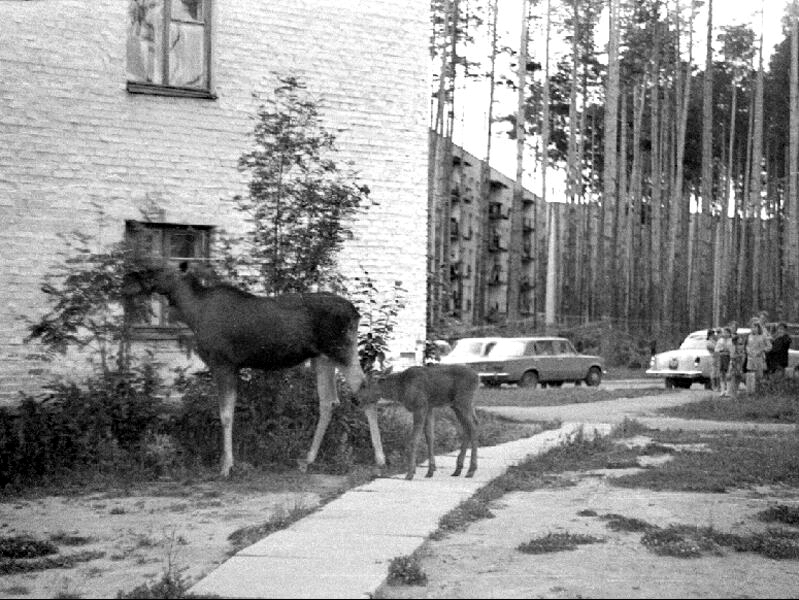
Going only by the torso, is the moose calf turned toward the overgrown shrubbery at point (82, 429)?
yes

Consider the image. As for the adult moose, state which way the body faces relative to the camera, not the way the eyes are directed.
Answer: to the viewer's left

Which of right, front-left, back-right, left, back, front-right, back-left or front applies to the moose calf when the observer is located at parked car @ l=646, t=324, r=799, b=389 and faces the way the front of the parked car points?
front-left

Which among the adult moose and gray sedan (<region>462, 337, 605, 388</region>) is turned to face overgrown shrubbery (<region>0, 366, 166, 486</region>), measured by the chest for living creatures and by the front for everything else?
the adult moose

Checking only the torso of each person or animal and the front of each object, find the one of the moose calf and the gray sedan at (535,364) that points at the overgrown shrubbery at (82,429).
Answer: the moose calf

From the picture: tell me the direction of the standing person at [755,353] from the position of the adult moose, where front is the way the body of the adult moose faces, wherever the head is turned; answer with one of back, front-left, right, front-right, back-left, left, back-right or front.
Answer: back-right

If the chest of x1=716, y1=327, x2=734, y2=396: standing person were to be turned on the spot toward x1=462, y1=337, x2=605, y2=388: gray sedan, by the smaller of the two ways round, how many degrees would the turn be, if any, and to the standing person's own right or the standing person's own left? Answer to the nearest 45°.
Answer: approximately 90° to the standing person's own right

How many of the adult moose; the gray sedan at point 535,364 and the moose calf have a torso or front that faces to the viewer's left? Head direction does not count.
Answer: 2

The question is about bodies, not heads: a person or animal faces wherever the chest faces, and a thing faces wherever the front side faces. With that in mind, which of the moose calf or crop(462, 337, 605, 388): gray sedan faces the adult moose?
the moose calf

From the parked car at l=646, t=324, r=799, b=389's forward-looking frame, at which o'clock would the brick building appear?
The brick building is roughly at 11 o'clock from the parked car.

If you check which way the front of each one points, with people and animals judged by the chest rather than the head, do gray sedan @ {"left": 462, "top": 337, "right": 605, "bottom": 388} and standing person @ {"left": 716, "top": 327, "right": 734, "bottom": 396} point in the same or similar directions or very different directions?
very different directions

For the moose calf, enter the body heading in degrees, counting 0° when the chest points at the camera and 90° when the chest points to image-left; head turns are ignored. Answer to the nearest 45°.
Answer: approximately 90°

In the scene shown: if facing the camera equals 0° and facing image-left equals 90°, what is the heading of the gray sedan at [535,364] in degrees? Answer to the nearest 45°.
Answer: approximately 225°
